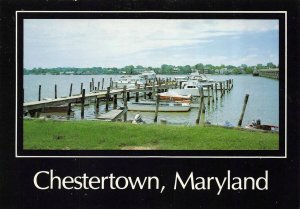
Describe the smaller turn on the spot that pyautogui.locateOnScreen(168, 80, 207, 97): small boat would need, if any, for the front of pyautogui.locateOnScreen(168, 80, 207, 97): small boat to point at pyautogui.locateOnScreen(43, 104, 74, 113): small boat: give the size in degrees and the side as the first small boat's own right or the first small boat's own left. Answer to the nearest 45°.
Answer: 0° — it already faces it

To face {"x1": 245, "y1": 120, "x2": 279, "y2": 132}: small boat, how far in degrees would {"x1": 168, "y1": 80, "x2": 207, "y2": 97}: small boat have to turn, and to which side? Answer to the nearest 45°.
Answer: approximately 135° to its left

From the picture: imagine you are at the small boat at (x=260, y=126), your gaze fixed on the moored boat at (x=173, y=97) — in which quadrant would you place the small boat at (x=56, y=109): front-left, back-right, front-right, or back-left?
front-left

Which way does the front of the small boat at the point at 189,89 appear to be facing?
to the viewer's left
